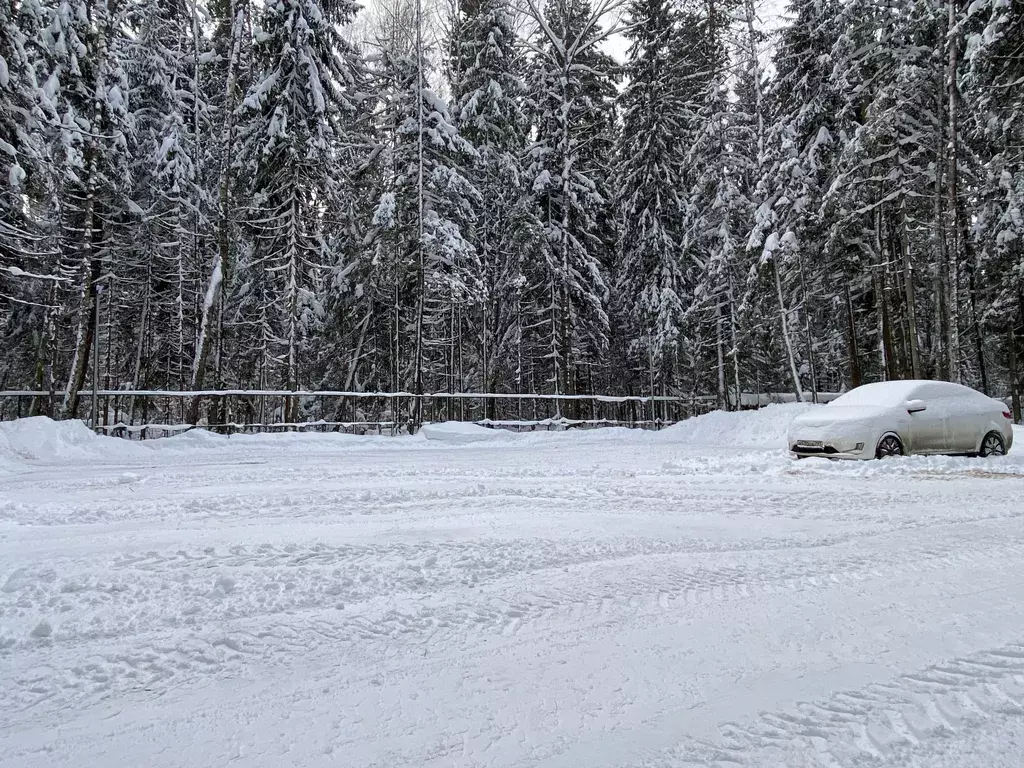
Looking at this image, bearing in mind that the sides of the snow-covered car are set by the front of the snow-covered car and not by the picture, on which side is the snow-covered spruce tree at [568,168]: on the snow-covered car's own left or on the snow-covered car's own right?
on the snow-covered car's own right

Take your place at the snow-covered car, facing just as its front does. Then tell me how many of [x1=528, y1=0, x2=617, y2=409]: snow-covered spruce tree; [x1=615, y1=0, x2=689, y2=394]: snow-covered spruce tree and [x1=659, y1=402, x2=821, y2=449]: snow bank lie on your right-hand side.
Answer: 3

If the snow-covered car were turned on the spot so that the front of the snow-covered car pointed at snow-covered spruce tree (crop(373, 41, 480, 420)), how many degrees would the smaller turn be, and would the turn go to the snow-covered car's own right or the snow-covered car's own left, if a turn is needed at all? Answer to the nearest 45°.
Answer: approximately 45° to the snow-covered car's own right

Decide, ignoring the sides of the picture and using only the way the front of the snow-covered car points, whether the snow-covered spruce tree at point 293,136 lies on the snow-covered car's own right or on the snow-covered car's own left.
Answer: on the snow-covered car's own right

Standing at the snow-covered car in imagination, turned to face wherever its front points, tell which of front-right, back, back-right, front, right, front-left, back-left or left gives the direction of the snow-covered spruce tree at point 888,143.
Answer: back-right

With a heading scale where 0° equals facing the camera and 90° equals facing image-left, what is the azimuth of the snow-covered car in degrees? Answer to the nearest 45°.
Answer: approximately 45°

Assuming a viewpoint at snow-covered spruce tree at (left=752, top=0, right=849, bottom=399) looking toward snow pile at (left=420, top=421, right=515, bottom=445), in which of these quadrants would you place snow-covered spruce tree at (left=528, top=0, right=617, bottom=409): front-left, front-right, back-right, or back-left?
front-right

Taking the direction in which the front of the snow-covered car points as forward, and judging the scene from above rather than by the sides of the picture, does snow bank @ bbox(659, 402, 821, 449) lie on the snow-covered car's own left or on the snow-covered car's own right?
on the snow-covered car's own right

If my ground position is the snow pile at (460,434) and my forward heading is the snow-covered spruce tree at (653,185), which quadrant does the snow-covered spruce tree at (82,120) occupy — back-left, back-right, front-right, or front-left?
back-left

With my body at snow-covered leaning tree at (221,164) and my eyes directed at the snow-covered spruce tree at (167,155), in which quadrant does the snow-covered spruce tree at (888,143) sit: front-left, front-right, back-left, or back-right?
back-right

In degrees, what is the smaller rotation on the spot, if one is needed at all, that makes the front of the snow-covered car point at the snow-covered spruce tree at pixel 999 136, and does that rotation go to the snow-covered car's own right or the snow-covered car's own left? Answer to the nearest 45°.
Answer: approximately 135° to the snow-covered car's own right

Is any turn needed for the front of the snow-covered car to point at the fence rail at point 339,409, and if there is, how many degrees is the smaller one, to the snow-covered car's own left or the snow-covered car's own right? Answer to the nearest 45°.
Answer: approximately 45° to the snow-covered car's own right

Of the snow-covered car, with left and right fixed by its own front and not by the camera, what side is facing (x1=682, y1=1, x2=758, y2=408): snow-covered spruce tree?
right

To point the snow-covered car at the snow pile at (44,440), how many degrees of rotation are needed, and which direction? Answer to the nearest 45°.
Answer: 0° — it already faces it

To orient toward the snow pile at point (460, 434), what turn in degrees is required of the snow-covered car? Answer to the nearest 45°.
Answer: approximately 45° to its right
